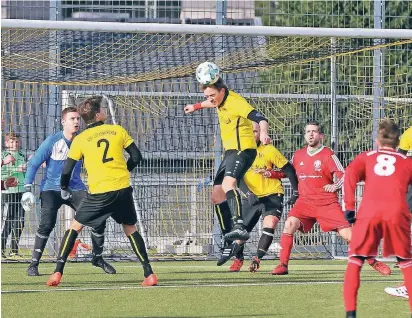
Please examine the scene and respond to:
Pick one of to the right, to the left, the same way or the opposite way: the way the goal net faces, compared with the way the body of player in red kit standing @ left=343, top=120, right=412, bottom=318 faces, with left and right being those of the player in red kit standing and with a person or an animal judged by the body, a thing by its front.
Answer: the opposite way

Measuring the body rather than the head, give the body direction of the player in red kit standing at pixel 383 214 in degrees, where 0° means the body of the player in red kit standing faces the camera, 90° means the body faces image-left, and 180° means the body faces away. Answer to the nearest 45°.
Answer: approximately 180°

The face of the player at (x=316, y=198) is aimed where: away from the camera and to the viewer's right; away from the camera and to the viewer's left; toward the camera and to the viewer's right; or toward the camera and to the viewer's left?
toward the camera and to the viewer's left

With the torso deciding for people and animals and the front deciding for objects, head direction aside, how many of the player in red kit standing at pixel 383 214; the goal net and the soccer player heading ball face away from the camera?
1

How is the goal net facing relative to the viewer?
toward the camera

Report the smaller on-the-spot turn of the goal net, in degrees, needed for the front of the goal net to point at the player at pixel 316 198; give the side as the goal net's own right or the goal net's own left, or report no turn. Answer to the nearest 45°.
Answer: approximately 45° to the goal net's own left

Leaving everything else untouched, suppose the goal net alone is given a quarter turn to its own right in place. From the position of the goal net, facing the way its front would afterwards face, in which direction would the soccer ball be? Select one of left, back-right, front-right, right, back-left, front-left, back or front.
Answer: left

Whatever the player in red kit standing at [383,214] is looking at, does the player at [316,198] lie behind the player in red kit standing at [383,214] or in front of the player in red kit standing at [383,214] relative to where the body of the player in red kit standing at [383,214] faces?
in front

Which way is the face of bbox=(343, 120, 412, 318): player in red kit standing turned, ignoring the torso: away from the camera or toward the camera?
away from the camera

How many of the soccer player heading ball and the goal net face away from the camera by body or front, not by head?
0

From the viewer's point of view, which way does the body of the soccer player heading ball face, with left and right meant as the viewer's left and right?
facing the viewer and to the left of the viewer

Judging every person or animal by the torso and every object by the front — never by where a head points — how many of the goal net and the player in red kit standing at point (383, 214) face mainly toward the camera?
1
